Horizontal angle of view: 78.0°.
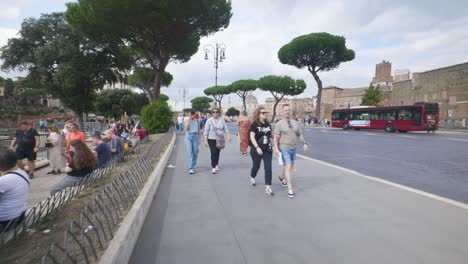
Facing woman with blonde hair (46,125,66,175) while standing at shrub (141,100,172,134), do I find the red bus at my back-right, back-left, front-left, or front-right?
back-left

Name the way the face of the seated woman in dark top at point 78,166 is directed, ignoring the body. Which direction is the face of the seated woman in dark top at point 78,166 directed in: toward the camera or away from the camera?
away from the camera

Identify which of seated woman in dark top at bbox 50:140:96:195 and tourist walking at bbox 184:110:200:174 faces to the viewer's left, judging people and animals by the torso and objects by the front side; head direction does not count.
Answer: the seated woman in dark top

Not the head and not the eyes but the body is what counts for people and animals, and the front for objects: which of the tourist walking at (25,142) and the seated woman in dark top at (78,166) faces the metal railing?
the tourist walking

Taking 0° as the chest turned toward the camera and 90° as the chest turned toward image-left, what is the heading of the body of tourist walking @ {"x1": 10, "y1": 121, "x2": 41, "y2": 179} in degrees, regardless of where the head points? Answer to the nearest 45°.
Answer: approximately 0°

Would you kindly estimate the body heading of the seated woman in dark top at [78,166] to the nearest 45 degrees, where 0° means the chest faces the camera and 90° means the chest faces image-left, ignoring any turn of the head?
approximately 90°

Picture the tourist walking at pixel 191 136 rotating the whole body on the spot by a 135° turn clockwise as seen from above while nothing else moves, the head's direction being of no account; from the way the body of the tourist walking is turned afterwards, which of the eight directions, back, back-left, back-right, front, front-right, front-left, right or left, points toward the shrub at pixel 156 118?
front-right

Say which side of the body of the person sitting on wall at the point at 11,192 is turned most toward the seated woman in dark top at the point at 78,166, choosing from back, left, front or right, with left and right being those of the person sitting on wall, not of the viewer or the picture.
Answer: right

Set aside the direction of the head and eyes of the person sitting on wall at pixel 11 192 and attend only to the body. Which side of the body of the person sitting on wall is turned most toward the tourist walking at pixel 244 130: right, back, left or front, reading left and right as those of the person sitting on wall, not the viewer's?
right
